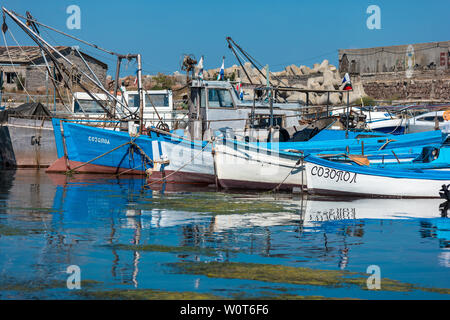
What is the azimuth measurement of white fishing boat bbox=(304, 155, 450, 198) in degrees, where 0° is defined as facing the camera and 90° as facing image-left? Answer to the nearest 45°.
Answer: approximately 90°

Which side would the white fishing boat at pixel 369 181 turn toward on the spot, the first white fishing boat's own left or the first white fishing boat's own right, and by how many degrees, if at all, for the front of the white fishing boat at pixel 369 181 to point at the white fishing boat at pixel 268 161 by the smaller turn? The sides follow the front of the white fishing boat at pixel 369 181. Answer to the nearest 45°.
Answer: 0° — it already faces it
